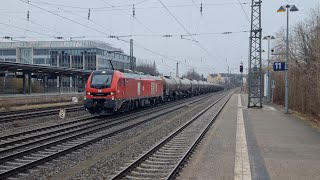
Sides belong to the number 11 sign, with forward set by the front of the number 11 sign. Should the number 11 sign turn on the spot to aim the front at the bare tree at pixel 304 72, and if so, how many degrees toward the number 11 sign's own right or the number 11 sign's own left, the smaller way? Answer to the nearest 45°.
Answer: approximately 135° to the number 11 sign's own left

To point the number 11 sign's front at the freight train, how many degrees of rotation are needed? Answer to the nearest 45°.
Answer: approximately 45° to its right

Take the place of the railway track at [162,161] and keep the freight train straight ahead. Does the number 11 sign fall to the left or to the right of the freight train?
right

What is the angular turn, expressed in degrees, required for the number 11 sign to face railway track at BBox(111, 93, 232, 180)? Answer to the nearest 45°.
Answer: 0° — it already faces it

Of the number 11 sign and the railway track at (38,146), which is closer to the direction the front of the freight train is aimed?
the railway track

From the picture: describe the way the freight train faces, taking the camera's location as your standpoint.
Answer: facing the viewer and to the left of the viewer

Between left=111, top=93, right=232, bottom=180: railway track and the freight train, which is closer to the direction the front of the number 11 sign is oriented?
the railway track

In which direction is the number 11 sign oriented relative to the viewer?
toward the camera

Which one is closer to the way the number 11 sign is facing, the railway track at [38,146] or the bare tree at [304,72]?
the railway track

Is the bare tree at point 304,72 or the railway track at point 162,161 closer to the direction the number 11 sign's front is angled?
the railway track

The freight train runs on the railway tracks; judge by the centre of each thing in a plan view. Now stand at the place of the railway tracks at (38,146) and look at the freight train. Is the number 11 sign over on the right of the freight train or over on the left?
right

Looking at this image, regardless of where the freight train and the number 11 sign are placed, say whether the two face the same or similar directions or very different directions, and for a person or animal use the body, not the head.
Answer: same or similar directions

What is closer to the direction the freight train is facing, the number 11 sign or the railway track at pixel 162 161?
the railway track

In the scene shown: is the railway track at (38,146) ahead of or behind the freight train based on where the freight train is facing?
ahead

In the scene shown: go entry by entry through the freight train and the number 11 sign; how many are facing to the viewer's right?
0

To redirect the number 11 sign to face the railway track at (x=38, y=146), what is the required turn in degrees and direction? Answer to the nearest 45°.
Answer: approximately 45° to its right
